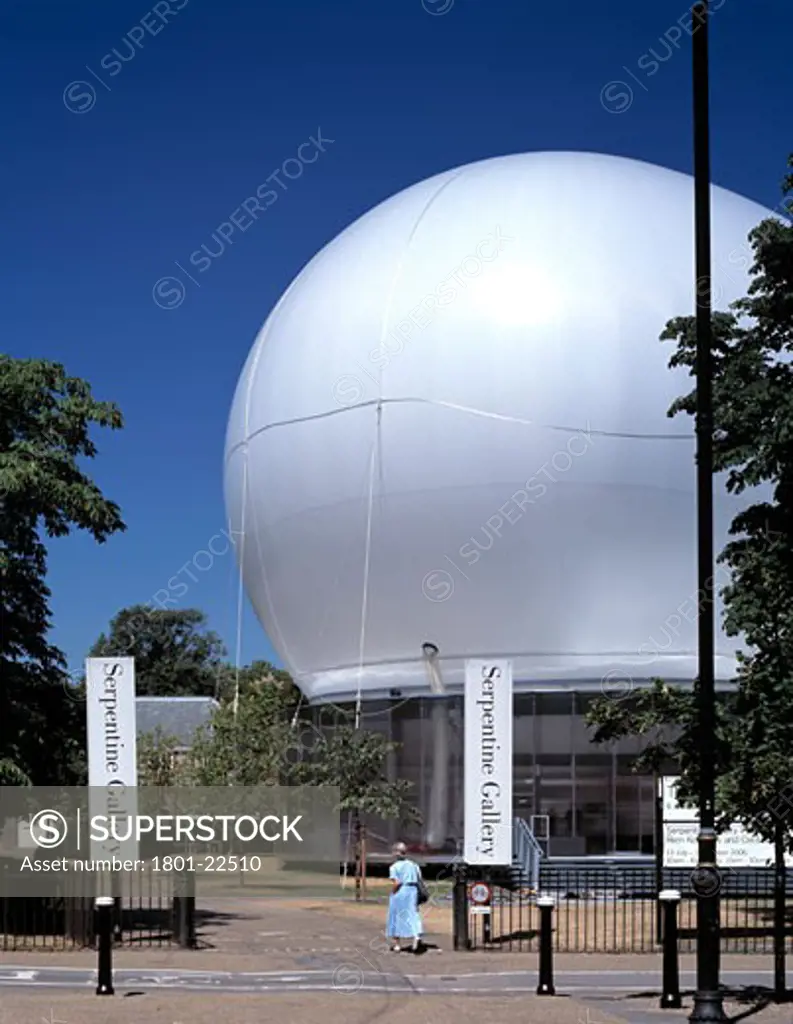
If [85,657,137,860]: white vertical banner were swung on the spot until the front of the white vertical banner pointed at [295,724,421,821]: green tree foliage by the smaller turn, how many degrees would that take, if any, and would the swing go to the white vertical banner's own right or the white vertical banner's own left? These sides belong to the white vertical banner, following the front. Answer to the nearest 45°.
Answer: approximately 180°

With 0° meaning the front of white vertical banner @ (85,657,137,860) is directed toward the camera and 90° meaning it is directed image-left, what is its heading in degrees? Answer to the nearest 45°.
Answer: approximately 0°
